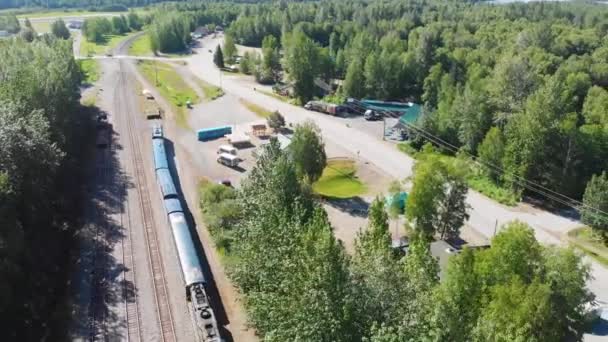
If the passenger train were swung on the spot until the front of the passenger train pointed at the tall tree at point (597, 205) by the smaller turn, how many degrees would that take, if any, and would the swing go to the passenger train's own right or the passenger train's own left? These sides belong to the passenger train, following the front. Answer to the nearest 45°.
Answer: approximately 90° to the passenger train's own left

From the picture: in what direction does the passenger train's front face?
toward the camera

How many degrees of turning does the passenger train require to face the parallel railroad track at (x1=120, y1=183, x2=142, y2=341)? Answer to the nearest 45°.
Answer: approximately 90° to its right

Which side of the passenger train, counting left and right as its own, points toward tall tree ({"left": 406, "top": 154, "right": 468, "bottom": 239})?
left
